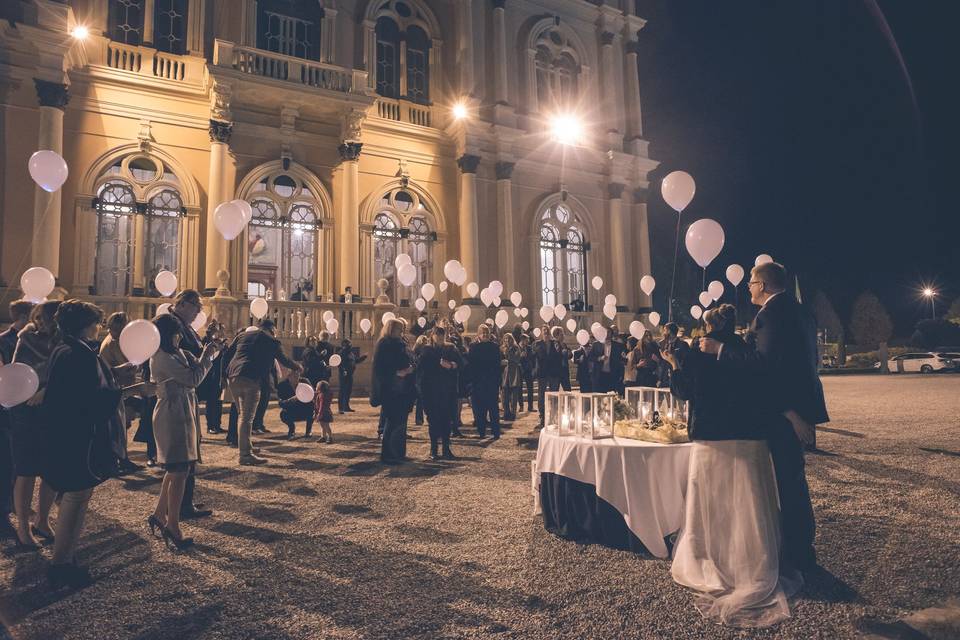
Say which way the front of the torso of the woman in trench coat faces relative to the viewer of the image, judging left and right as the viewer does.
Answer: facing to the right of the viewer

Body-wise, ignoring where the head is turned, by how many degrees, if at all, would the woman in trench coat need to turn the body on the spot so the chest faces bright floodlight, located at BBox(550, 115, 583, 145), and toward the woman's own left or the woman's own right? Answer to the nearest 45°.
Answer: approximately 45° to the woman's own left

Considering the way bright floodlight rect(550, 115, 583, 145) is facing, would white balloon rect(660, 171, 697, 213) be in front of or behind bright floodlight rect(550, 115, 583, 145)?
in front

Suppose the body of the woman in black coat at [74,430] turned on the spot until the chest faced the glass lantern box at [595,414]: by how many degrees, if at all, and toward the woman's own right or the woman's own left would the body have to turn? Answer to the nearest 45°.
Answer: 0° — they already face it

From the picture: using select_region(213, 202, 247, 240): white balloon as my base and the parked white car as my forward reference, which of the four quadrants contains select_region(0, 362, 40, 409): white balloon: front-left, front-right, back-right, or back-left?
back-right

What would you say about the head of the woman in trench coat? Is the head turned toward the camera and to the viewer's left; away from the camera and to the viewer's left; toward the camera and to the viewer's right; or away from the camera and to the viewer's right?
away from the camera and to the viewer's right

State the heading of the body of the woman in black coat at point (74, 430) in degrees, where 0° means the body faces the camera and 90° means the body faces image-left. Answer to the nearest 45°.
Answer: approximately 270°

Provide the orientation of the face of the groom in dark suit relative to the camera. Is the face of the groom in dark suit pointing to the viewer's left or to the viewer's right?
to the viewer's left

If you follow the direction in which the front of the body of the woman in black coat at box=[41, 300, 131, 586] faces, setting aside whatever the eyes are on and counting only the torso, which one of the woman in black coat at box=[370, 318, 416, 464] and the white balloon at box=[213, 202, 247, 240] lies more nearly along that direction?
the woman in black coat

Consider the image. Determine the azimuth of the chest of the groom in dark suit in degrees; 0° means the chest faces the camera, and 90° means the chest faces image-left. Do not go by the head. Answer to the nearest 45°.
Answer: approximately 90°

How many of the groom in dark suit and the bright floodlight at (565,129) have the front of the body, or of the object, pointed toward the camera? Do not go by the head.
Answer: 1

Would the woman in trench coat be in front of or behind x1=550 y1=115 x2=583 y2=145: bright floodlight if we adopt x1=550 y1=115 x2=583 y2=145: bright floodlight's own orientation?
in front

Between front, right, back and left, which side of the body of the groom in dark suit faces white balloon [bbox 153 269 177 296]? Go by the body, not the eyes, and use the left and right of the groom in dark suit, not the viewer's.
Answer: front

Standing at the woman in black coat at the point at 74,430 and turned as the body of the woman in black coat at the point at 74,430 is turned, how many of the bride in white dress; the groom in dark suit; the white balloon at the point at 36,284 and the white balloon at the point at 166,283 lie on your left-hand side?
2
